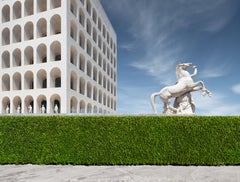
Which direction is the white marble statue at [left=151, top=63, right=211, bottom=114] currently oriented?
to the viewer's right

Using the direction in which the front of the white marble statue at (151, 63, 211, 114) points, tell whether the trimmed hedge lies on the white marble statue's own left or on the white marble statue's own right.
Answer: on the white marble statue's own right
